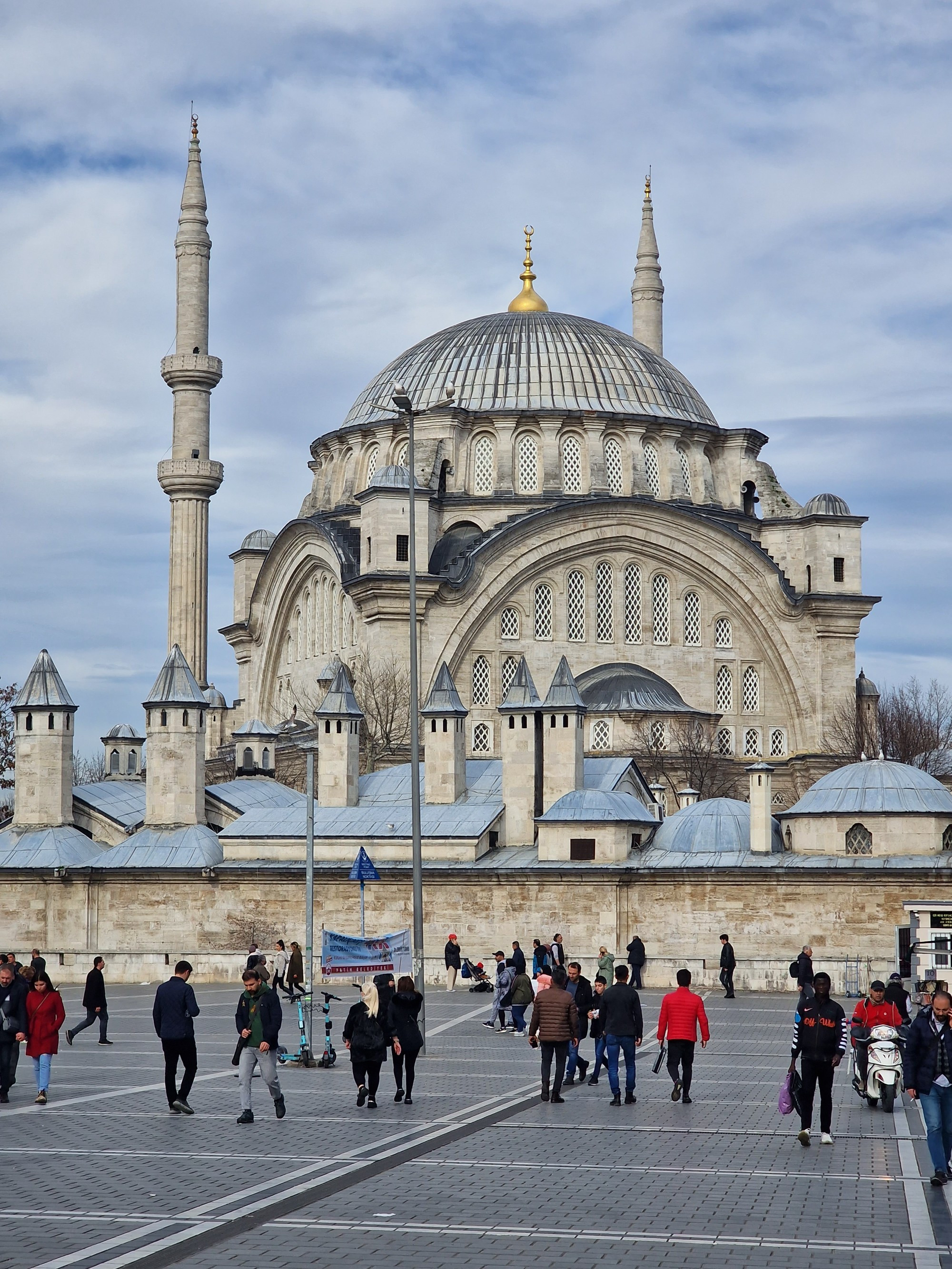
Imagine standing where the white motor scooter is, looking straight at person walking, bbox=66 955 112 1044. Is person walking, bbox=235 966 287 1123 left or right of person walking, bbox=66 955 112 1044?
left

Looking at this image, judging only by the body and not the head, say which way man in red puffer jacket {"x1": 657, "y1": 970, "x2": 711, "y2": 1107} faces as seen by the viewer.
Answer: away from the camera

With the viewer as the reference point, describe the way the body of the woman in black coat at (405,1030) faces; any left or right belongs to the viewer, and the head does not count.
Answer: facing away from the viewer

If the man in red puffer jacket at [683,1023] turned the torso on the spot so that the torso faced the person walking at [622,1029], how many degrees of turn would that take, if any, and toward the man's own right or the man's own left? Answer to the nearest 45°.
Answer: approximately 45° to the man's own left

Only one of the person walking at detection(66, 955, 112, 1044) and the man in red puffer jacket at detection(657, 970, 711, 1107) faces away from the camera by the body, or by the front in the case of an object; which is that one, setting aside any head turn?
the man in red puffer jacket

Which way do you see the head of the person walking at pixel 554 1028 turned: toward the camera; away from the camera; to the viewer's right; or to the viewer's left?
away from the camera

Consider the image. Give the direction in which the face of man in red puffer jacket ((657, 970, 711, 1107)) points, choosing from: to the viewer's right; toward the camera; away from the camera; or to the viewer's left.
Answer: away from the camera

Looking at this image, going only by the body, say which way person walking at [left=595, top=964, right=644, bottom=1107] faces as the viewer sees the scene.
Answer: away from the camera
